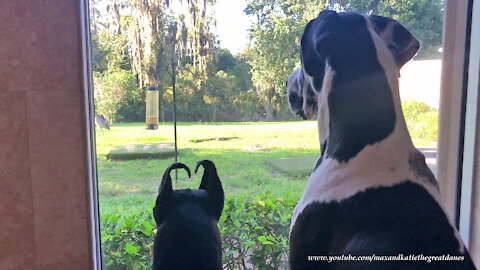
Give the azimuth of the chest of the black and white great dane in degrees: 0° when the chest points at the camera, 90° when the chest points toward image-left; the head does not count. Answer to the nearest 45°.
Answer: approximately 180°

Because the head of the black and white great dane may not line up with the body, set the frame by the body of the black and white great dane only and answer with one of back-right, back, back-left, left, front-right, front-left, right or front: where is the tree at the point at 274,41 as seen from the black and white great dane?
front-left

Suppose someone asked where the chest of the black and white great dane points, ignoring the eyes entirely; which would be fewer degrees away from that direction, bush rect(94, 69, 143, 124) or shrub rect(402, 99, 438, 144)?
the shrub

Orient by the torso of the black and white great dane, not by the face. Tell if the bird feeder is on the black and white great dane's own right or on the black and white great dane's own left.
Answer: on the black and white great dane's own left

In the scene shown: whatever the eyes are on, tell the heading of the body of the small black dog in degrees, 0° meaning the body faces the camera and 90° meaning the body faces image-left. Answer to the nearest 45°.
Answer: approximately 180°

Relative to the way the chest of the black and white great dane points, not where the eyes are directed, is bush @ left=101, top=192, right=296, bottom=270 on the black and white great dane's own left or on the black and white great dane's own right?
on the black and white great dane's own left

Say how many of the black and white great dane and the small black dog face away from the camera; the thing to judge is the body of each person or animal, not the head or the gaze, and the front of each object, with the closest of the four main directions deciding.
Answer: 2
